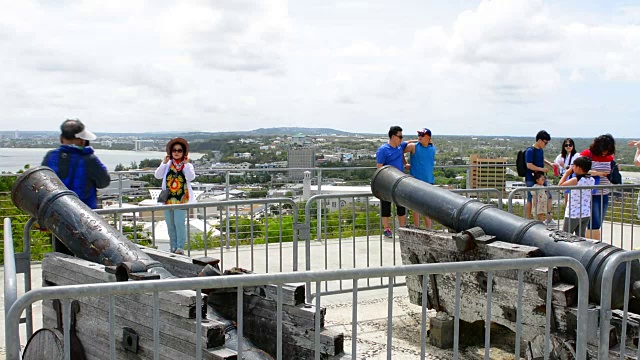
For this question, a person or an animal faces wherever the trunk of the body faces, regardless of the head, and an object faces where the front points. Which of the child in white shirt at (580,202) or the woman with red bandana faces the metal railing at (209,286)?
the woman with red bandana

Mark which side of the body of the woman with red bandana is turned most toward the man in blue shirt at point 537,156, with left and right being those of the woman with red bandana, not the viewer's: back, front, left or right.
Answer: left

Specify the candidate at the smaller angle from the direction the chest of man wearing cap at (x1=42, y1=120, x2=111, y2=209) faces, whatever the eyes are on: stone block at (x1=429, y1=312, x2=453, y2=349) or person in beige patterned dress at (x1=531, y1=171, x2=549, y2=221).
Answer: the person in beige patterned dress

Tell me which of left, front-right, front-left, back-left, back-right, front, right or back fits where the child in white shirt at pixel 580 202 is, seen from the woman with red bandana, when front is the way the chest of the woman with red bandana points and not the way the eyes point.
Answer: left

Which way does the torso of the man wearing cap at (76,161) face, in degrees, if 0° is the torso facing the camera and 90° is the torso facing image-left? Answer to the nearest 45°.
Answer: approximately 225°

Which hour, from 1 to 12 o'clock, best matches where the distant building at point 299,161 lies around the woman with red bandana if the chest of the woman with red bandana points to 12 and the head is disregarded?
The distant building is roughly at 7 o'clock from the woman with red bandana.

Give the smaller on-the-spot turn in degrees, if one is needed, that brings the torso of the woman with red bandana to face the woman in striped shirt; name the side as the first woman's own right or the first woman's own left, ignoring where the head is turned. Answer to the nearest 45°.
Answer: approximately 90° to the first woman's own left

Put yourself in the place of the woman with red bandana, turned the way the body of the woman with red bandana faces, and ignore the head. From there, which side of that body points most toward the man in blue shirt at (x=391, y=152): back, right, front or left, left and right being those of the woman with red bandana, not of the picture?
left

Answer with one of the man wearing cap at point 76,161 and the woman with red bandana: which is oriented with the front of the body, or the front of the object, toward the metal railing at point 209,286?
the woman with red bandana

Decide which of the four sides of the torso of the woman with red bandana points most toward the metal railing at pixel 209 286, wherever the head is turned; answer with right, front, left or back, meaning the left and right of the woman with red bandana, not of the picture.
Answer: front
